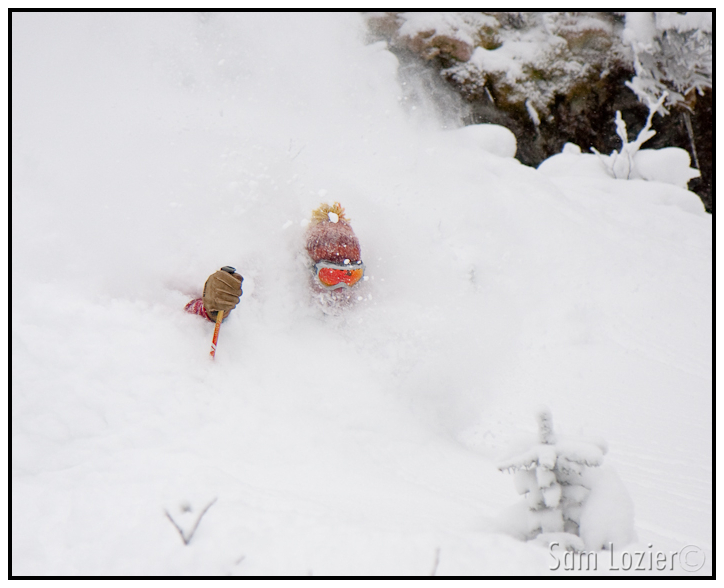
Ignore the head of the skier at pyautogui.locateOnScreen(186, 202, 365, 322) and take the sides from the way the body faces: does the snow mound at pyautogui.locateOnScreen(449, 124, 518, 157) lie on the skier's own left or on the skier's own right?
on the skier's own left

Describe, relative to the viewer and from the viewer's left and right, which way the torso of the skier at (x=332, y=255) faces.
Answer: facing the viewer and to the right of the viewer

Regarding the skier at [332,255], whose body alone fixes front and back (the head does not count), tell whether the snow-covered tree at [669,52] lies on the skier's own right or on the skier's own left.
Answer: on the skier's own left
